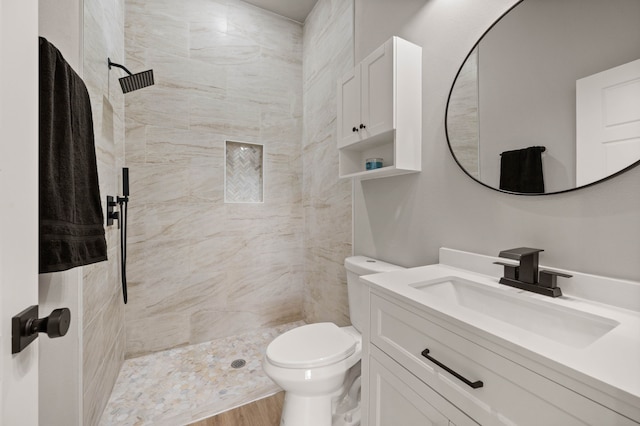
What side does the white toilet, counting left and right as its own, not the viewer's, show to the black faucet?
left

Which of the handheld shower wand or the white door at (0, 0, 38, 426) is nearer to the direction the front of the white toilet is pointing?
the white door

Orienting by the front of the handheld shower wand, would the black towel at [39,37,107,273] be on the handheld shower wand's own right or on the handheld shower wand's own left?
on the handheld shower wand's own right

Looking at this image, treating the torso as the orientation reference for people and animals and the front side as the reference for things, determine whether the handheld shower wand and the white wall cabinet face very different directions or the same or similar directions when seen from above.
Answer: very different directions

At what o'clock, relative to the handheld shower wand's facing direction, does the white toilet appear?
The white toilet is roughly at 2 o'clock from the handheld shower wand.

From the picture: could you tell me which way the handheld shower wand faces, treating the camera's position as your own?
facing to the right of the viewer

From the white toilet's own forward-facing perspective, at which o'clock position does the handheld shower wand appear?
The handheld shower wand is roughly at 2 o'clock from the white toilet.

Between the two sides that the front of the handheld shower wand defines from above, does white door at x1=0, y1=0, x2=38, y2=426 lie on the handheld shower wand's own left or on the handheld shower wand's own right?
on the handheld shower wand's own right
